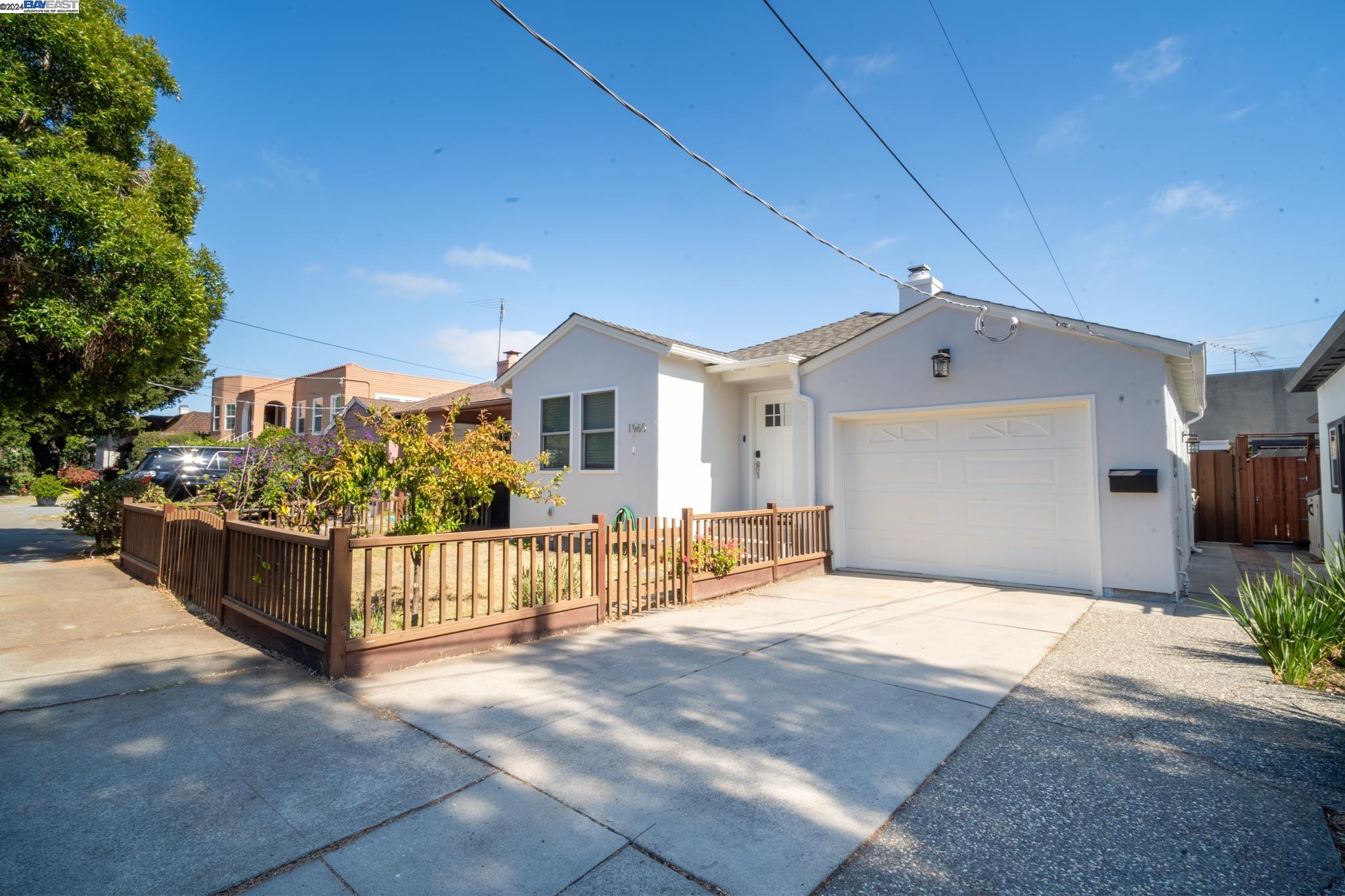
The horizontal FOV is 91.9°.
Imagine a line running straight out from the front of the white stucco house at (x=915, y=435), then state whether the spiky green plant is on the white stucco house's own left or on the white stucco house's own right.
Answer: on the white stucco house's own left

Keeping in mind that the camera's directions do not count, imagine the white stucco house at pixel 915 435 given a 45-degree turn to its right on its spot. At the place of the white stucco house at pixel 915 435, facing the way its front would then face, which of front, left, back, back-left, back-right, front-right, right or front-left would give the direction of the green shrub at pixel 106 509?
front

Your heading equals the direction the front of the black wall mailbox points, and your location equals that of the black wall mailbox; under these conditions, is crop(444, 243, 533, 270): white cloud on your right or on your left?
on your right

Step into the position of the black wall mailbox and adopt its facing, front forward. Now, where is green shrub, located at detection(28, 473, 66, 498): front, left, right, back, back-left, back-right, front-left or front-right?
right

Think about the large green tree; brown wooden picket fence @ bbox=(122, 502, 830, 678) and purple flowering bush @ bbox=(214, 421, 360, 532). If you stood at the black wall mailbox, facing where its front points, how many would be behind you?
0

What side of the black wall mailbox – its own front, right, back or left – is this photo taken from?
front

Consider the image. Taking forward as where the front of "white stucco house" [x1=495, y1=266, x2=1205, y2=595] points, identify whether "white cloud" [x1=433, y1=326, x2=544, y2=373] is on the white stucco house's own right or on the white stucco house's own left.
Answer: on the white stucco house's own right

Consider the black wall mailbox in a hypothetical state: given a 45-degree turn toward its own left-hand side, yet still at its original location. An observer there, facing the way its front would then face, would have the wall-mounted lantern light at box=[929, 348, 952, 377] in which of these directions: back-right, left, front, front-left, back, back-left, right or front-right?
back-right

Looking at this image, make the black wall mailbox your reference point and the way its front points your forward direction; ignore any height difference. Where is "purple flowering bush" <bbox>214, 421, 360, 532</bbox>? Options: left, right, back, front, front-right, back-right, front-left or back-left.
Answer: front-right

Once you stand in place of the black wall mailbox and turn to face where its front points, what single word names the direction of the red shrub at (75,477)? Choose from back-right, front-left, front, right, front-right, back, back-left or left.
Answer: right

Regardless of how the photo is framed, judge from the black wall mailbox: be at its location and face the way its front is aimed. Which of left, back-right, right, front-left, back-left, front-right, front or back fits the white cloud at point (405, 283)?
right

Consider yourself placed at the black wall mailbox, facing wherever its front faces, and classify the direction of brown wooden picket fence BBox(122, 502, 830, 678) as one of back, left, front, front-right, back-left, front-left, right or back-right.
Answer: front-right
